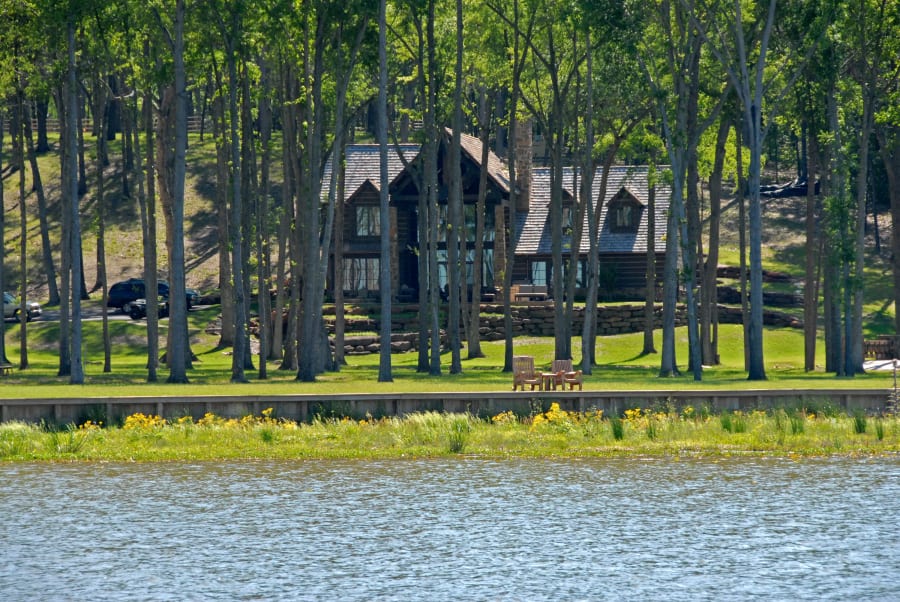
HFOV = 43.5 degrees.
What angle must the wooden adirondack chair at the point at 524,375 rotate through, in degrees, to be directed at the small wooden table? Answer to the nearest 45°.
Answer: approximately 45° to its left

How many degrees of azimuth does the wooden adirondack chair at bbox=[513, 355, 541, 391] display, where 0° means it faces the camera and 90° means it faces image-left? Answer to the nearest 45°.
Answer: approximately 315°
